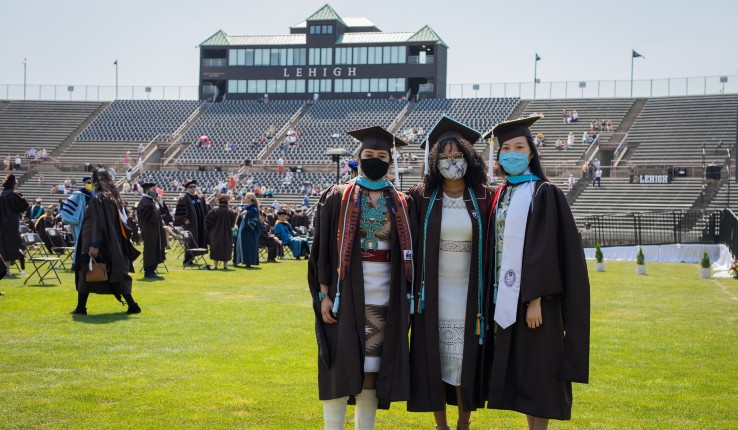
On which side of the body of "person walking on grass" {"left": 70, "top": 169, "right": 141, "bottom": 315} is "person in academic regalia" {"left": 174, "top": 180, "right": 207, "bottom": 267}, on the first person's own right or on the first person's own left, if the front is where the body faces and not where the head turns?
on the first person's own right

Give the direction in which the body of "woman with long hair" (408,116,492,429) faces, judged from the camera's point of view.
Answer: toward the camera

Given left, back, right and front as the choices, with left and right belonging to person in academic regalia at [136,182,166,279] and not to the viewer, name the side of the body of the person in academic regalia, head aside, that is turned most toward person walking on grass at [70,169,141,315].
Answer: right

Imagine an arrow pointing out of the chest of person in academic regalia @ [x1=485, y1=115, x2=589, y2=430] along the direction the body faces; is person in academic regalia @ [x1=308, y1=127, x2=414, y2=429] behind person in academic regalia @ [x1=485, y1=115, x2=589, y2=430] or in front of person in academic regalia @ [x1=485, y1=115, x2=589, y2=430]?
in front

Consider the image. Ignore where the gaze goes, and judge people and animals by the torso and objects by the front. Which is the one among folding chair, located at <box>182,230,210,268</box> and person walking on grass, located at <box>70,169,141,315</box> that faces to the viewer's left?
the person walking on grass

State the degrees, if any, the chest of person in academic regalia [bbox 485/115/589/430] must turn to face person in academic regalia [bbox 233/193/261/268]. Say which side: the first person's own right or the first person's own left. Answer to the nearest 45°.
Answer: approximately 90° to the first person's own right

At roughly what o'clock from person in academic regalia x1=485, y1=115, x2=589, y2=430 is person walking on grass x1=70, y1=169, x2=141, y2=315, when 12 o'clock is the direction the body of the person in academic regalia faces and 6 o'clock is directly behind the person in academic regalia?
The person walking on grass is roughly at 3 o'clock from the person in academic regalia.
